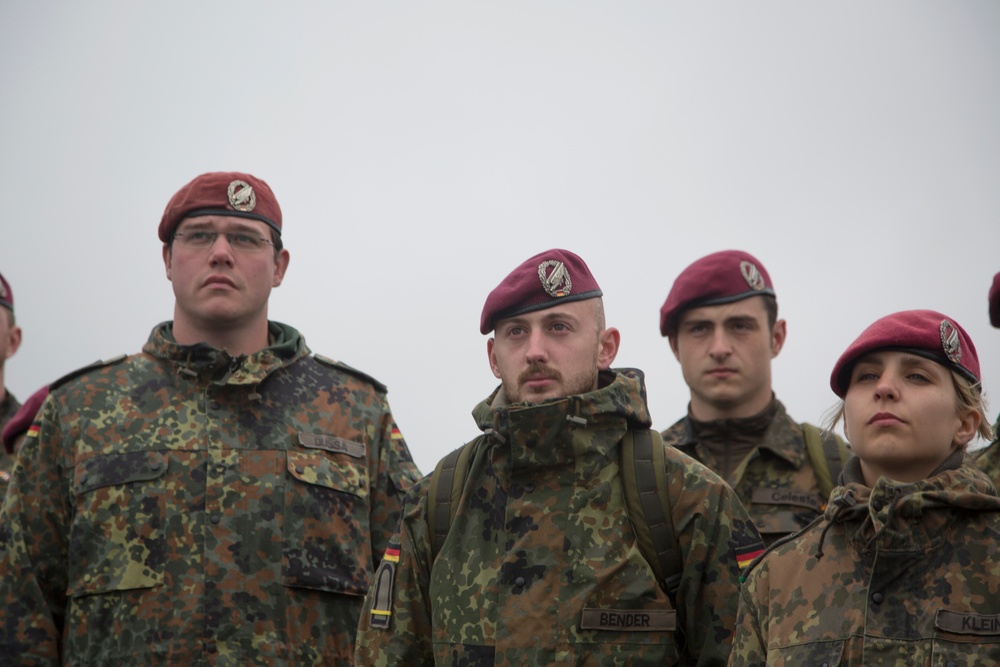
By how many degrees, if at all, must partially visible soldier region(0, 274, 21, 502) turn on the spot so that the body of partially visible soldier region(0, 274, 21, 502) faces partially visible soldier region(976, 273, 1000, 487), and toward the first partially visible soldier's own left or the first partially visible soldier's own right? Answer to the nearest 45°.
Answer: approximately 45° to the first partially visible soldier's own left

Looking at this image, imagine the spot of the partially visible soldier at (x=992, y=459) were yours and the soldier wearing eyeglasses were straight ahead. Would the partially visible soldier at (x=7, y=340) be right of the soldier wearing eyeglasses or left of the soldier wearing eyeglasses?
right

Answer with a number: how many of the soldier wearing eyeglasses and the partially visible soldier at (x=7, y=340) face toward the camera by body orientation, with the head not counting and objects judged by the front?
2

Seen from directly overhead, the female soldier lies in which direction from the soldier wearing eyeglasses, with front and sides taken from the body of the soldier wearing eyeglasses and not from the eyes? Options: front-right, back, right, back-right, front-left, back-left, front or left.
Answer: front-left

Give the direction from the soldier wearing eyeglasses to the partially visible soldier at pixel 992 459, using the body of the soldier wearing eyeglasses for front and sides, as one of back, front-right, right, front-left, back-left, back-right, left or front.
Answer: left

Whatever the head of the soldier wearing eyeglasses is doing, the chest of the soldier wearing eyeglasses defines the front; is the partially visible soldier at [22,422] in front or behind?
behind

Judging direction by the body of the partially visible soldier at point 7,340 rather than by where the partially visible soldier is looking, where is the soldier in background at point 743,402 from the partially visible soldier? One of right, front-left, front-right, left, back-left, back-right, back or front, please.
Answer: front-left

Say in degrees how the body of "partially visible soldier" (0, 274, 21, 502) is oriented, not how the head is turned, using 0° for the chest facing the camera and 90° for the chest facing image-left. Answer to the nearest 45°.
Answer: approximately 0°

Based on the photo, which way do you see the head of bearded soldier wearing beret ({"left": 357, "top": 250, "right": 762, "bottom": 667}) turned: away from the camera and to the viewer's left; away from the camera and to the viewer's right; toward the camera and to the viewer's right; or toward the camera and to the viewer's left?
toward the camera and to the viewer's left

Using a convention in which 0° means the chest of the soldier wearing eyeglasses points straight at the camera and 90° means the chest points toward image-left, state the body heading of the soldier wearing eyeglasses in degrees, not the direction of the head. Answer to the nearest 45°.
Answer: approximately 0°

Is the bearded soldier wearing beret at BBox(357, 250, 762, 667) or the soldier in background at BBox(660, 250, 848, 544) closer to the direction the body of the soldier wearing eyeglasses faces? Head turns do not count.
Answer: the bearded soldier wearing beret
